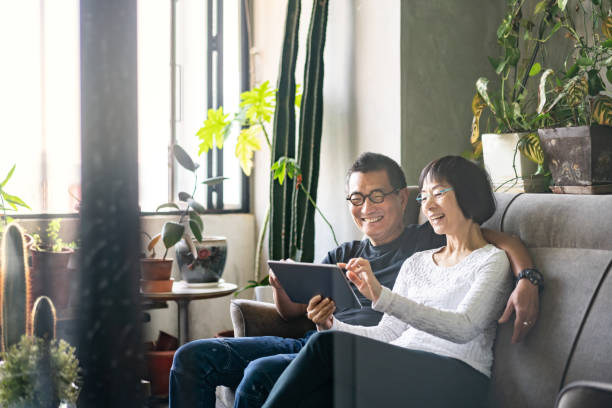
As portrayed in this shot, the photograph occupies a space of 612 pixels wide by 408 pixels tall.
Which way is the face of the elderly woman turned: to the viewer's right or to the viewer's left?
to the viewer's left

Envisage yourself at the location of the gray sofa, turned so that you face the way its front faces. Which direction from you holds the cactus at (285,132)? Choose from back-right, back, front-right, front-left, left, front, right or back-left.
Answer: right

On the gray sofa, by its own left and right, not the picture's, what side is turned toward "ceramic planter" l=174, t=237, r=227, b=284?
right

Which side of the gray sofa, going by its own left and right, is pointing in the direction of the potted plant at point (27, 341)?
front

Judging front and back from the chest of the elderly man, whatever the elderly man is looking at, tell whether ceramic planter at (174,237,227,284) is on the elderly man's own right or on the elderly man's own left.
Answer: on the elderly man's own right

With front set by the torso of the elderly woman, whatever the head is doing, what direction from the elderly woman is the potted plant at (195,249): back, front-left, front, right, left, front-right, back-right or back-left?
right

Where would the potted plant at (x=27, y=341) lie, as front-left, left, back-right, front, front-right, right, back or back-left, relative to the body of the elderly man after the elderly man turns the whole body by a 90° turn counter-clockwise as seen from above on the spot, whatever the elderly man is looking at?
front-right

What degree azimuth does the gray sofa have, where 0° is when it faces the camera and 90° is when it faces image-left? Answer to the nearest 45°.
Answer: approximately 45°

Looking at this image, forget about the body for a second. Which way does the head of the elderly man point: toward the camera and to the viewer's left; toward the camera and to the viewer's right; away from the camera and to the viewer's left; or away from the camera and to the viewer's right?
toward the camera and to the viewer's left

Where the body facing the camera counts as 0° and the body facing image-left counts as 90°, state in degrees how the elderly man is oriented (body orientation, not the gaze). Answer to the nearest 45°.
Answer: approximately 45°

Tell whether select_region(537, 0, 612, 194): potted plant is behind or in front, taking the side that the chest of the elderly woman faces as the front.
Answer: behind

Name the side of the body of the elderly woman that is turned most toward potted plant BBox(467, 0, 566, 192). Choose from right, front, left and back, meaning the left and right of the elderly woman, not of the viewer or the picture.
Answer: back

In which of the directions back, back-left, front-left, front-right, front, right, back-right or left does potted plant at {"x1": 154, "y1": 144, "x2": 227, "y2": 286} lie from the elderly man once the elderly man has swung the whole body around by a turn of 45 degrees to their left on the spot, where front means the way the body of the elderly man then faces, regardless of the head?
back-right
